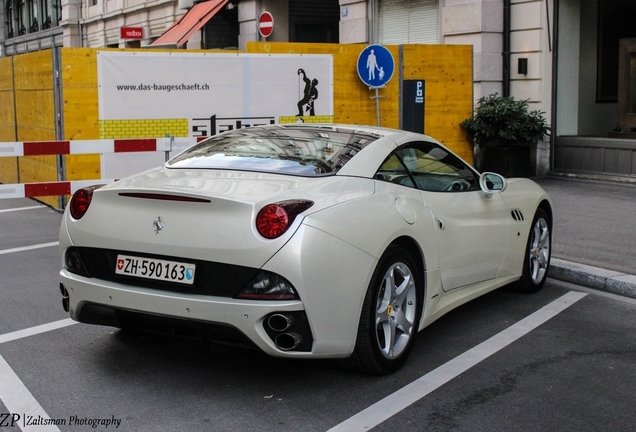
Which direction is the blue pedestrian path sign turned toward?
toward the camera

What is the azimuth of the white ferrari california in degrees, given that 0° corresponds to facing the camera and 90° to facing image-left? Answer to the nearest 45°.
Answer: approximately 225°

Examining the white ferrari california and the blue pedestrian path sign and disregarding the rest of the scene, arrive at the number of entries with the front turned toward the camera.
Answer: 1

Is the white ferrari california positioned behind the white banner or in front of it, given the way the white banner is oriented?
in front

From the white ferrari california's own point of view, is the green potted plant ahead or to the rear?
ahead

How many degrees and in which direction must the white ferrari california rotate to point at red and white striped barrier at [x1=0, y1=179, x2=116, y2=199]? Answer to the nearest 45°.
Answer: approximately 90° to its left

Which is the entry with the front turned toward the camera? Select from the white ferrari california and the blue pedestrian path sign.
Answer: the blue pedestrian path sign

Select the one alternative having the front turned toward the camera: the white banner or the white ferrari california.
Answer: the white banner

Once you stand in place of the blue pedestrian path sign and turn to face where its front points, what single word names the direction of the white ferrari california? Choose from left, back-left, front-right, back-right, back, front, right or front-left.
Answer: front

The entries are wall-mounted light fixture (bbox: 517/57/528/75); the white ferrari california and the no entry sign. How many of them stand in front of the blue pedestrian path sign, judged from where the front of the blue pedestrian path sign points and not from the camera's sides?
1

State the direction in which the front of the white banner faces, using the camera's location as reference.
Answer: facing the viewer

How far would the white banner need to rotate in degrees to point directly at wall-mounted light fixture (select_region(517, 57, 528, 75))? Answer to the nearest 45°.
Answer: approximately 135° to its left

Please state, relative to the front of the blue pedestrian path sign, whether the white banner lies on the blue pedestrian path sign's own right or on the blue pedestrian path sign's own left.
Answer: on the blue pedestrian path sign's own right

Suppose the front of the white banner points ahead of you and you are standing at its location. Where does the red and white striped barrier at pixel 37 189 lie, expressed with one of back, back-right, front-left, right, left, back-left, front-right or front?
front-right

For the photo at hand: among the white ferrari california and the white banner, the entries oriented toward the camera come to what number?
1

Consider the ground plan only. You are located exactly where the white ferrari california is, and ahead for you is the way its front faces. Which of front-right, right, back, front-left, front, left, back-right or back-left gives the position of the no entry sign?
front-left

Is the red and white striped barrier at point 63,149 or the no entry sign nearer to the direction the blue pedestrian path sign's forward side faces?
the red and white striped barrier

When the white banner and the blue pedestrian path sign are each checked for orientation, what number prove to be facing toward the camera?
2
